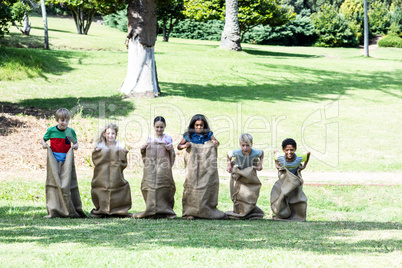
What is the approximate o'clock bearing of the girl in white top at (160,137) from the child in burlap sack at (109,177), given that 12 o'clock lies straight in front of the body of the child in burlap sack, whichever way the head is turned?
The girl in white top is roughly at 9 o'clock from the child in burlap sack.

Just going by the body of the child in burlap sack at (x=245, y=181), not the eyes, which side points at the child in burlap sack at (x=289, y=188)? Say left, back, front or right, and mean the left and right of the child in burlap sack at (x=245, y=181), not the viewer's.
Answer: left

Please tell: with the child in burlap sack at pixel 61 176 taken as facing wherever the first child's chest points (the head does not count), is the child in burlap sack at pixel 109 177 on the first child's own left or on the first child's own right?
on the first child's own left

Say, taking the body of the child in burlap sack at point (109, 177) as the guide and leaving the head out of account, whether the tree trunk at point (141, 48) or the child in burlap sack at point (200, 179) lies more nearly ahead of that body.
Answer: the child in burlap sack

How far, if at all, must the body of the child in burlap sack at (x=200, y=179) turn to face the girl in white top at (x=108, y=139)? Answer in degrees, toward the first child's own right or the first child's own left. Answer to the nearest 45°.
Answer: approximately 90° to the first child's own right

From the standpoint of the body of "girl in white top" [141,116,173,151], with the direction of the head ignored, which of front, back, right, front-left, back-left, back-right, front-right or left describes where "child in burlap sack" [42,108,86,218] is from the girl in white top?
right

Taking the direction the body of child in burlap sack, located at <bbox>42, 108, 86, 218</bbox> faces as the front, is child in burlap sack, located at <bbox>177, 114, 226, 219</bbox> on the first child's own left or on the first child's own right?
on the first child's own left

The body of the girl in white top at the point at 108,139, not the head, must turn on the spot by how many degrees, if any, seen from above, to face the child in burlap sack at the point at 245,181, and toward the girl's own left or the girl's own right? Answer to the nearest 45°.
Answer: approximately 90° to the girl's own left

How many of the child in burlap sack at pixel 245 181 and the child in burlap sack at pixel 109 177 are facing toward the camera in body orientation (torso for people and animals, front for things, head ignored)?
2

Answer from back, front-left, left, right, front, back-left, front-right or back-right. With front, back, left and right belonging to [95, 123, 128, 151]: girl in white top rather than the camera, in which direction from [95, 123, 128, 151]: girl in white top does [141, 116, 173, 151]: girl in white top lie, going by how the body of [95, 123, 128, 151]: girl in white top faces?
left

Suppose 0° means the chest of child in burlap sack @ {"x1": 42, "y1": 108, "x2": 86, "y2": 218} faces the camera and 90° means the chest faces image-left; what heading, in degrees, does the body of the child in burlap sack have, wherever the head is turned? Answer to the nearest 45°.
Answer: approximately 0°
